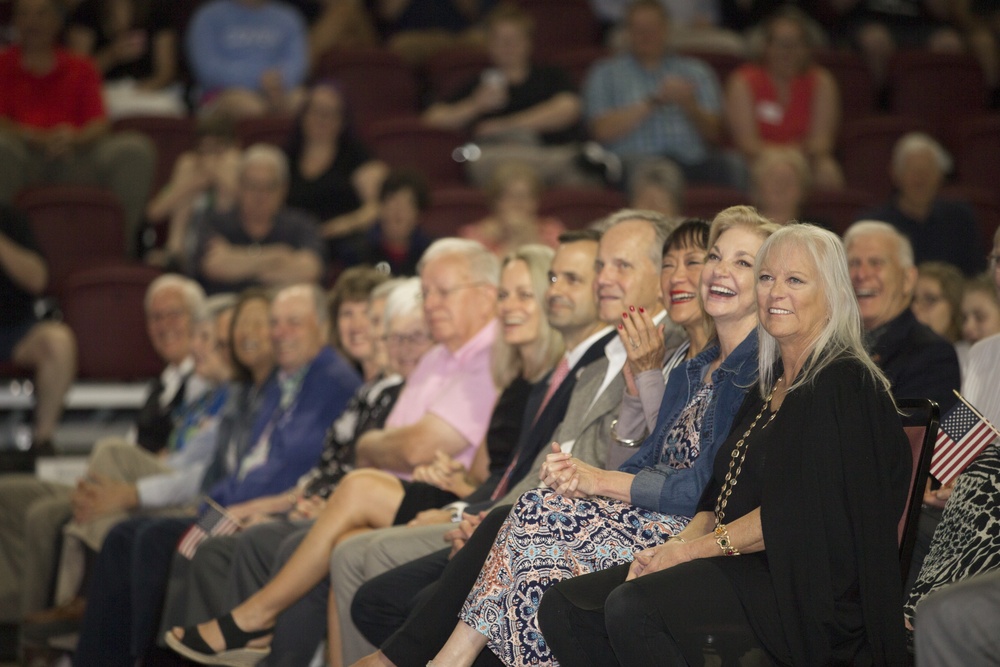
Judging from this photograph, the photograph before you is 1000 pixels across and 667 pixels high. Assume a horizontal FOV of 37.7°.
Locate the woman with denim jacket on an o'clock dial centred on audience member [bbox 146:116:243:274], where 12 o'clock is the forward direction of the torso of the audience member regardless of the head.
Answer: The woman with denim jacket is roughly at 10 o'clock from the audience member.

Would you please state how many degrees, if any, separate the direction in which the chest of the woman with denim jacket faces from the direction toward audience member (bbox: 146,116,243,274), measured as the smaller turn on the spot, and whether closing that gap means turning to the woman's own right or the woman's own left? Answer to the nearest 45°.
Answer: approximately 90° to the woman's own right

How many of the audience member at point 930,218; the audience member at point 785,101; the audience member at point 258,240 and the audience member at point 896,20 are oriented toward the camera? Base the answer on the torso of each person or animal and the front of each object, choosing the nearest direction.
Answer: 4

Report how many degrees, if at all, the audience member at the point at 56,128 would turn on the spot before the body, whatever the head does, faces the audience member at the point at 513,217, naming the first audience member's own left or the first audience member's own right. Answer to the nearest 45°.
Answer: approximately 45° to the first audience member's own left

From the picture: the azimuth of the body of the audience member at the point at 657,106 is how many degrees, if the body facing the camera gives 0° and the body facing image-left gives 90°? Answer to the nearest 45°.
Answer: approximately 0°

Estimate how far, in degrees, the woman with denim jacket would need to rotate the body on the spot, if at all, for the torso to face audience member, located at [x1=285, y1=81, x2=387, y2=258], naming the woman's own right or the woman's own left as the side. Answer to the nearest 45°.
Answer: approximately 135° to the woman's own right

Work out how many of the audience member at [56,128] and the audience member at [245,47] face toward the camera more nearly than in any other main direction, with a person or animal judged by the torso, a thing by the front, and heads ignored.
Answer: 2

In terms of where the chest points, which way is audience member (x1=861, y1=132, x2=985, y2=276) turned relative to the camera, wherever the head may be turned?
toward the camera

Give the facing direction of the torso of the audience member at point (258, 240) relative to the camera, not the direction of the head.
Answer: toward the camera

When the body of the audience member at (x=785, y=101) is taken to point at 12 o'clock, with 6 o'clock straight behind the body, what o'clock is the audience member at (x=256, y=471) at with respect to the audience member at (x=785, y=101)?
the audience member at (x=256, y=471) is roughly at 1 o'clock from the audience member at (x=785, y=101).

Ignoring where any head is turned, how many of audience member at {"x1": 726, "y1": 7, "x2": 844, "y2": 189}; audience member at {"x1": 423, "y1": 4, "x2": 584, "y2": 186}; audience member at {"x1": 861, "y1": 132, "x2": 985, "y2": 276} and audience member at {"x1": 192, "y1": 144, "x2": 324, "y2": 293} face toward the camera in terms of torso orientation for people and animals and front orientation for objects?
4
